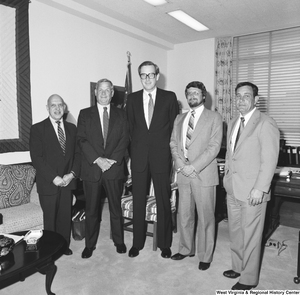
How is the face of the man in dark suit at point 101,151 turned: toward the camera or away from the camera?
toward the camera

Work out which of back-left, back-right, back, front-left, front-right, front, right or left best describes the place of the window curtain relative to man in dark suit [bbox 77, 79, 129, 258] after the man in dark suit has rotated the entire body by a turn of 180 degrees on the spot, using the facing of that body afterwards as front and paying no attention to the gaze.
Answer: front-right

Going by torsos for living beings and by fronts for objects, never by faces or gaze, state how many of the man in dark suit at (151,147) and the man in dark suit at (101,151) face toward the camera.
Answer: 2

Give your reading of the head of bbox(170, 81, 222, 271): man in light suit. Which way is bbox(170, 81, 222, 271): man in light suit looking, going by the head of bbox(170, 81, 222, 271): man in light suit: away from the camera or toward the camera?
toward the camera

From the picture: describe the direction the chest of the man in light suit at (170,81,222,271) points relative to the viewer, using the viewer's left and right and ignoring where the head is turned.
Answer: facing the viewer and to the left of the viewer

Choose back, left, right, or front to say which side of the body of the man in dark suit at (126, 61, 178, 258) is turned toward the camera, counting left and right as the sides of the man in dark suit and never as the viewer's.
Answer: front

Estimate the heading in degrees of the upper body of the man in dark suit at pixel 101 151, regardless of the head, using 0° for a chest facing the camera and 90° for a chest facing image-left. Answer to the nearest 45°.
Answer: approximately 0°

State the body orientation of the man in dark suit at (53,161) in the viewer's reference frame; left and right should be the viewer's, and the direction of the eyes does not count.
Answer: facing the viewer and to the right of the viewer

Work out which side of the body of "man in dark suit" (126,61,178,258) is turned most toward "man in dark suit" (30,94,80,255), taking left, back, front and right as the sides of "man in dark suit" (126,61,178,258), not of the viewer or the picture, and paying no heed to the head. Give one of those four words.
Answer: right

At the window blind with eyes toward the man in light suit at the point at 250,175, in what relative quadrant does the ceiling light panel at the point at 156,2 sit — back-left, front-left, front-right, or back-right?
front-right

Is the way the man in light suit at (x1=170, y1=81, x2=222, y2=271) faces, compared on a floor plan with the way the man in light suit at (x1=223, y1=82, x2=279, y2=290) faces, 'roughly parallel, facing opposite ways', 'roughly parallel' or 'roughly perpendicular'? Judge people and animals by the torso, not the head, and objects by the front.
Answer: roughly parallel

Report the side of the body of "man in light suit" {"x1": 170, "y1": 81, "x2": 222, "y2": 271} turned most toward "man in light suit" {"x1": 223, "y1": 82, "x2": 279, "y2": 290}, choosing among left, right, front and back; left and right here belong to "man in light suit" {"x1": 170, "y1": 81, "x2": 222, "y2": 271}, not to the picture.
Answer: left

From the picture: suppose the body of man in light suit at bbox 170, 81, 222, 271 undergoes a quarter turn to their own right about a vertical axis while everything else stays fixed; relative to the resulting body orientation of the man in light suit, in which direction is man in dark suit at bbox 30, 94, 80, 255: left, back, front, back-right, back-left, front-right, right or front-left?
front-left

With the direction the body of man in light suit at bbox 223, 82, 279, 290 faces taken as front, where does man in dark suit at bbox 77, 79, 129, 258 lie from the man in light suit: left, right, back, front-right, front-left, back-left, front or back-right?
front-right
